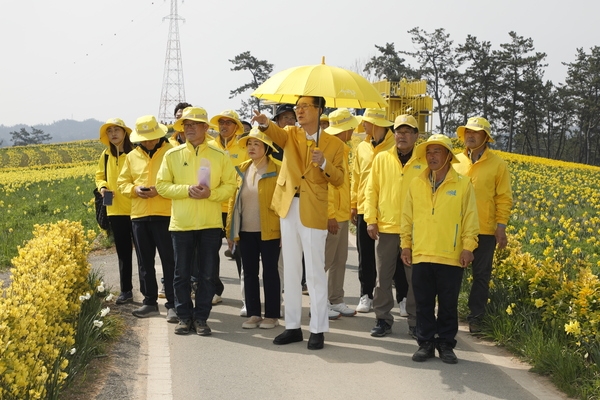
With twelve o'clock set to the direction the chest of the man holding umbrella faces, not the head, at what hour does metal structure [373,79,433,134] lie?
The metal structure is roughly at 5 o'clock from the man holding umbrella.

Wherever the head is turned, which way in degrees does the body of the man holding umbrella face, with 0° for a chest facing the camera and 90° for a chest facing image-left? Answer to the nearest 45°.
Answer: approximately 45°
